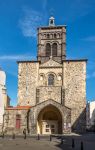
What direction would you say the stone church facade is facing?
toward the camera

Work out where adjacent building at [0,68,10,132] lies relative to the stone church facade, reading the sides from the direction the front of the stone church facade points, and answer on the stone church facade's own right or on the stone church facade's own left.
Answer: on the stone church facade's own right
